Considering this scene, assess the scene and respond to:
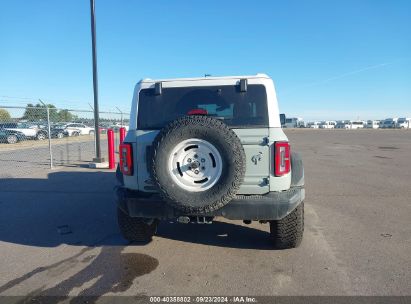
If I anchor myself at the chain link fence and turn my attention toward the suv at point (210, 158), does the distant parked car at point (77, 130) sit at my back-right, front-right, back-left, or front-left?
back-left

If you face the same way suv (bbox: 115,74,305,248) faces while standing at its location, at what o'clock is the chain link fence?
The chain link fence is roughly at 11 o'clock from the suv.

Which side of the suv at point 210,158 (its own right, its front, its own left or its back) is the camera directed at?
back

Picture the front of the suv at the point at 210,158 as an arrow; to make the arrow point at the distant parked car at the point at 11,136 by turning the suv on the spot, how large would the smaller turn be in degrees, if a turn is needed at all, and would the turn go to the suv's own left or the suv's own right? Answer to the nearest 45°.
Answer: approximately 45° to the suv's own left
